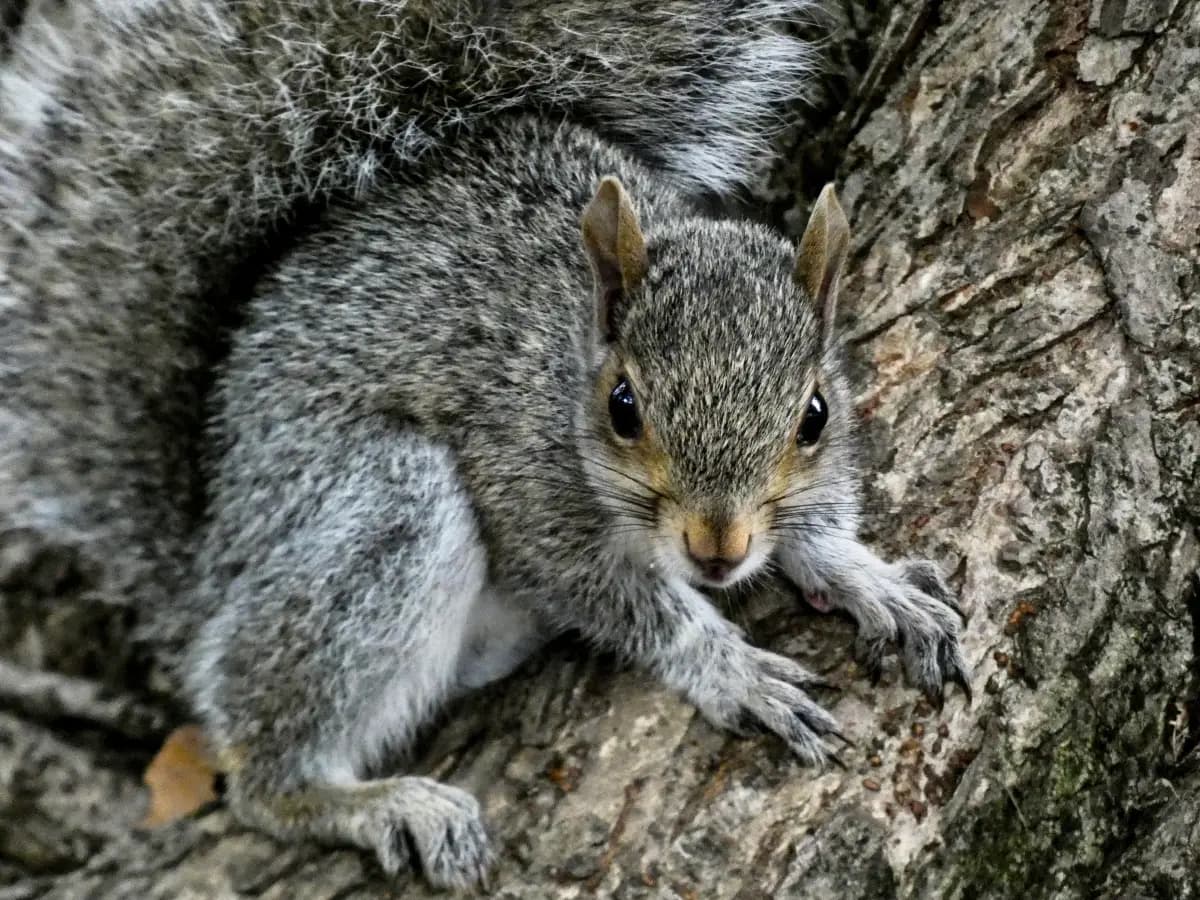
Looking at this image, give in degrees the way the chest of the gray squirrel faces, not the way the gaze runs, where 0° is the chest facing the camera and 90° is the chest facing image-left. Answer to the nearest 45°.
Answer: approximately 315°
